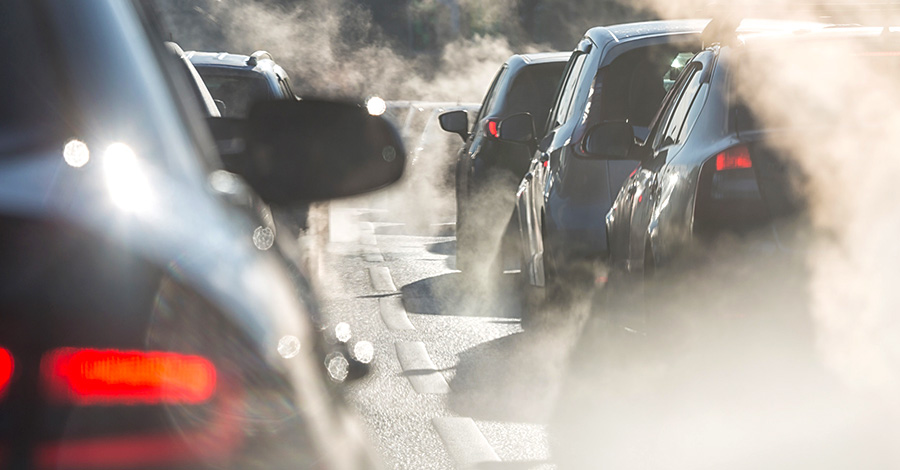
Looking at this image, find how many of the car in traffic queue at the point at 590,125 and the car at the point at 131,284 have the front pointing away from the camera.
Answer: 2

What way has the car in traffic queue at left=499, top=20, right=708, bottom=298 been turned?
away from the camera

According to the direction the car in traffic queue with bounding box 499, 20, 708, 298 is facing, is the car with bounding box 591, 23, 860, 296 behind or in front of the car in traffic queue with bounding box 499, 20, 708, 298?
behind

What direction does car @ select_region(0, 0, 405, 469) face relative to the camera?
away from the camera

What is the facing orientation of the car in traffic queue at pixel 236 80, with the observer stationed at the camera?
facing away from the viewer

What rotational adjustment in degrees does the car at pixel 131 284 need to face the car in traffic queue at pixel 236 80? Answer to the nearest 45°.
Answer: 0° — it already faces it
